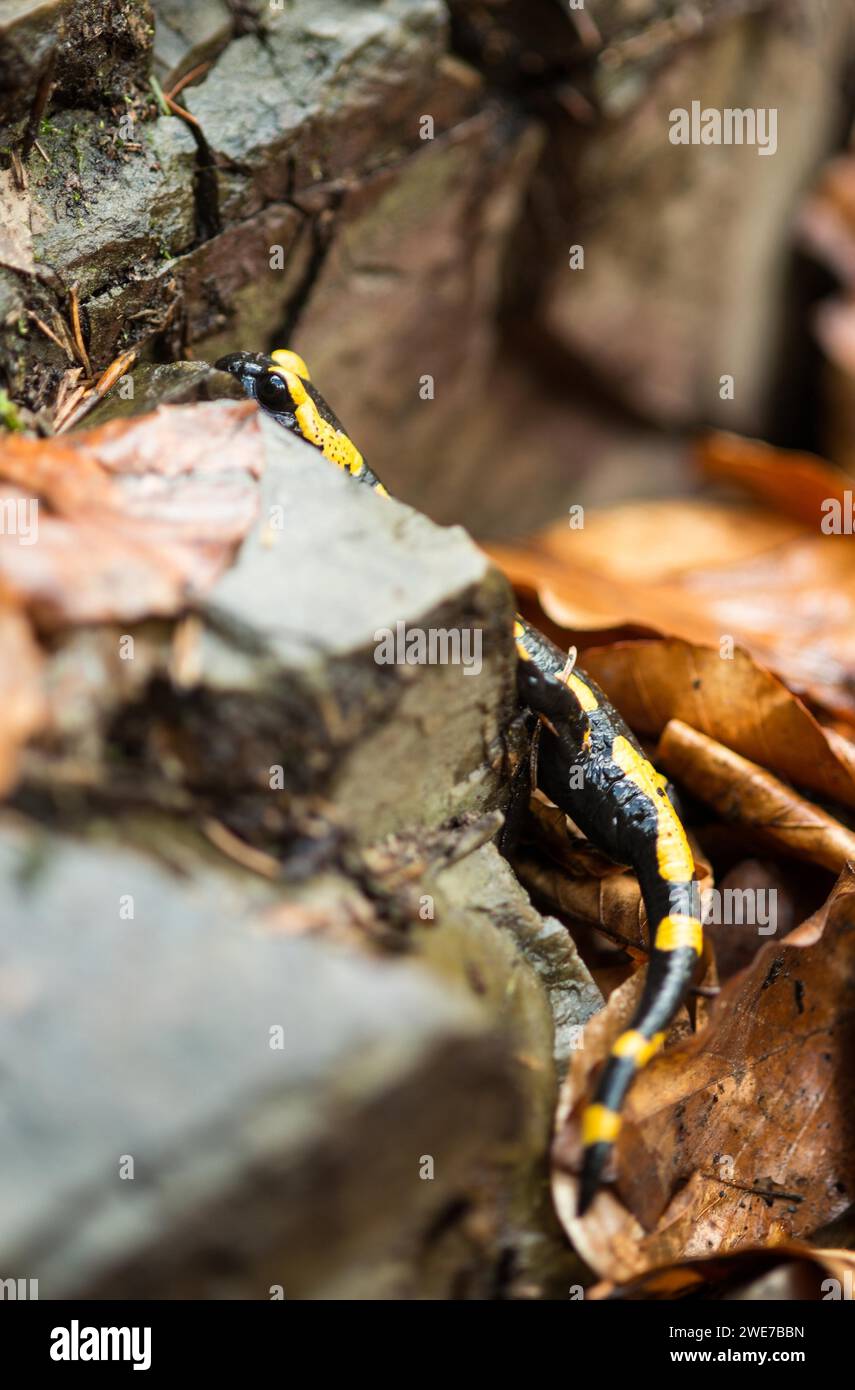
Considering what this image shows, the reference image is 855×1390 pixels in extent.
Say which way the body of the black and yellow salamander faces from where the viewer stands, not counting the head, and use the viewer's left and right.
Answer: facing away from the viewer and to the left of the viewer

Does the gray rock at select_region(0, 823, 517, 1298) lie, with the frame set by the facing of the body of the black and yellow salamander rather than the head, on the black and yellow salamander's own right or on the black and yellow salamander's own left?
on the black and yellow salamander's own left
